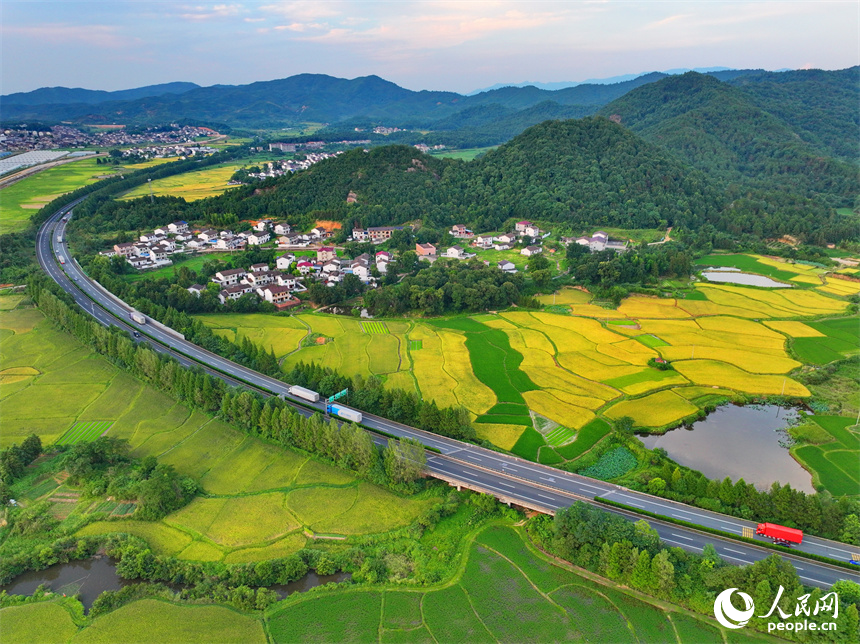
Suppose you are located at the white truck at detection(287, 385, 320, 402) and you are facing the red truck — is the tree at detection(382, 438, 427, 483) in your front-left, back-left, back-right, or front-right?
front-right

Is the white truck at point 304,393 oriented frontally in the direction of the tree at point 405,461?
no
